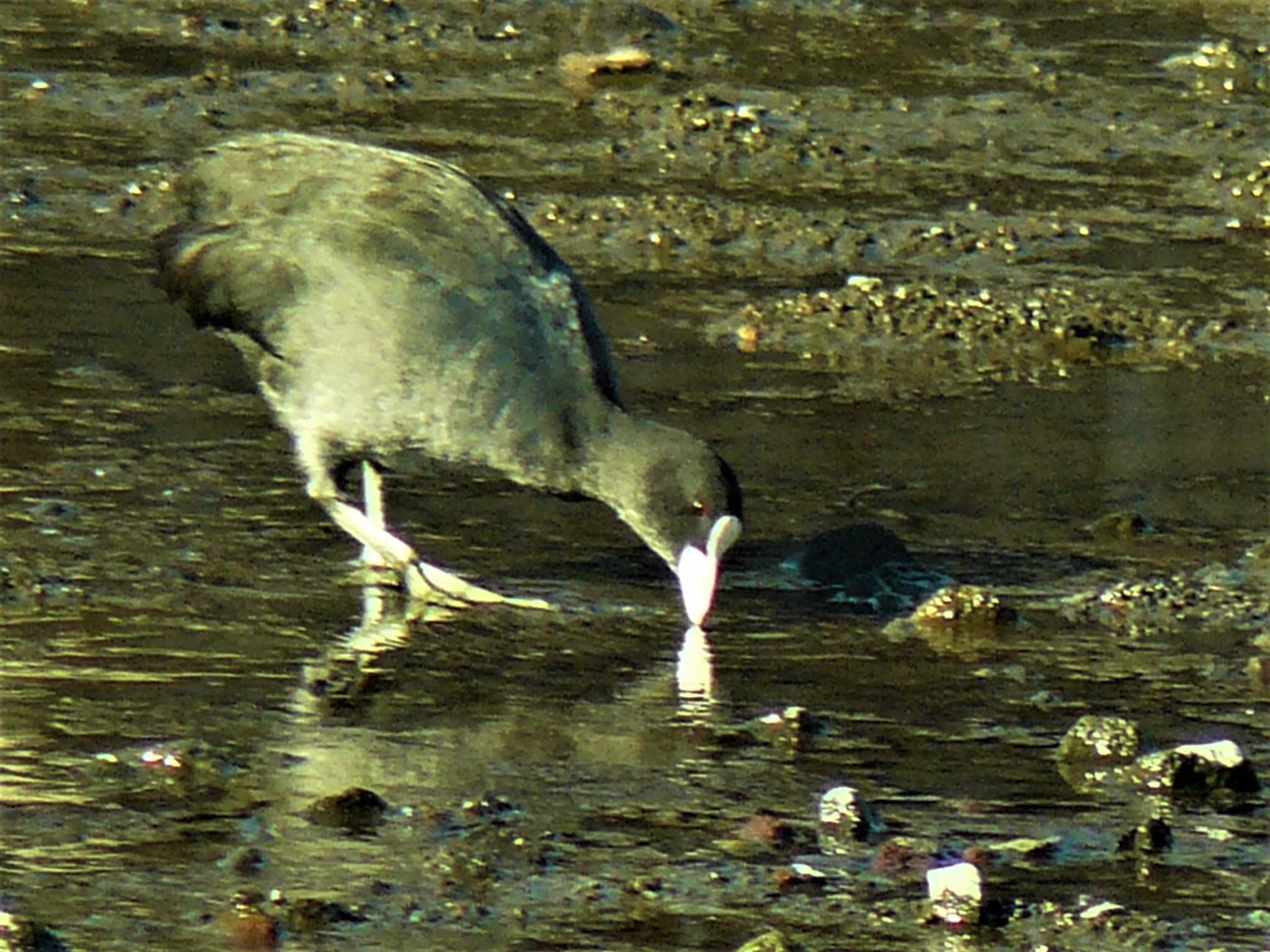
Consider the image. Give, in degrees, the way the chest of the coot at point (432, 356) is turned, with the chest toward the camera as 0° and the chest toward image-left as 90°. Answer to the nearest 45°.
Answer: approximately 270°

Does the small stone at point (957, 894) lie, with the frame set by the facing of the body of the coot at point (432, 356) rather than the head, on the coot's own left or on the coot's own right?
on the coot's own right

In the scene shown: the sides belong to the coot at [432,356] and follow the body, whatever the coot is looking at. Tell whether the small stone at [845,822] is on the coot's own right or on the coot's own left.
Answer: on the coot's own right
